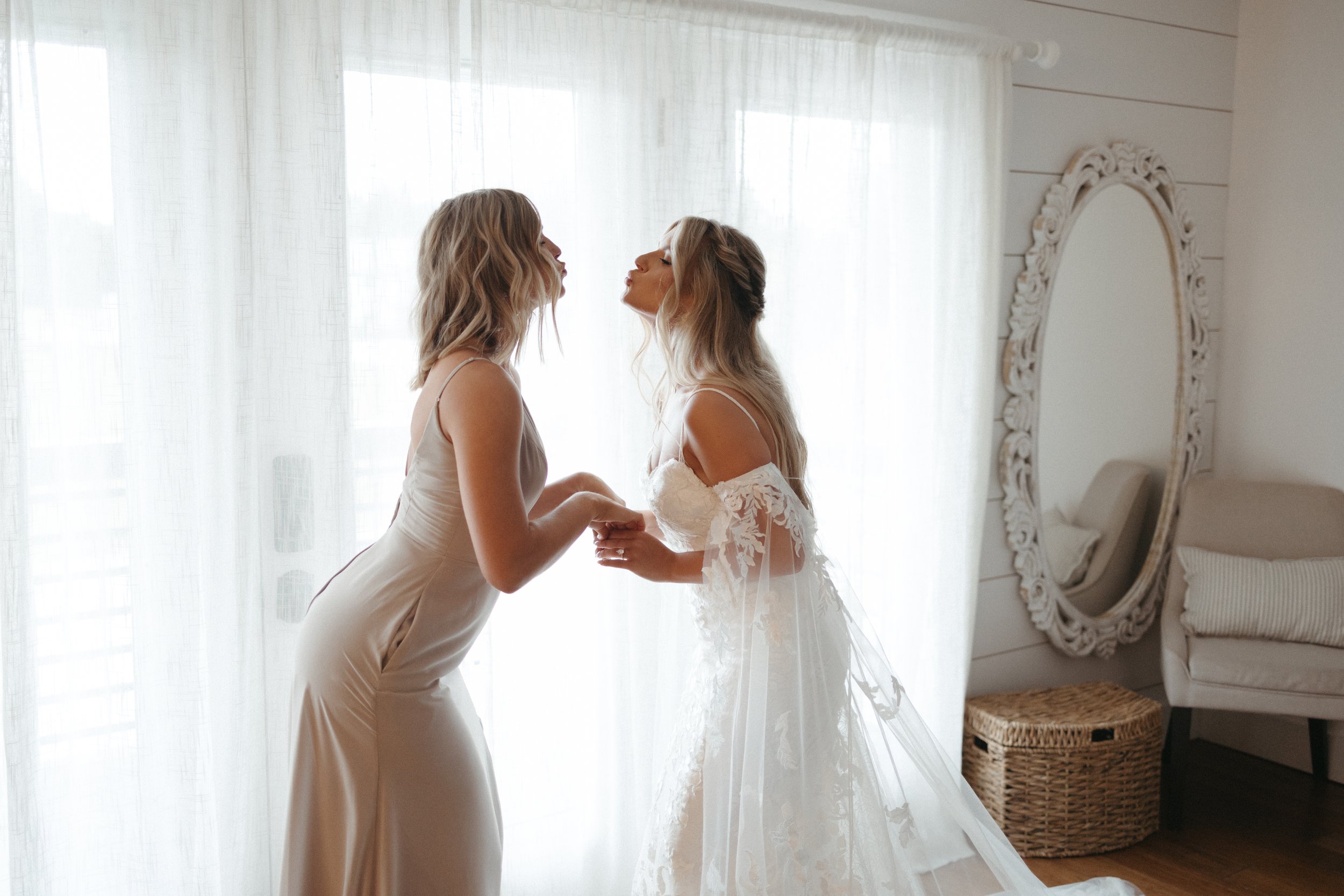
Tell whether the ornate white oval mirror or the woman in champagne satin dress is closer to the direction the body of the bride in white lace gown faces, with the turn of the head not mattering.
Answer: the woman in champagne satin dress

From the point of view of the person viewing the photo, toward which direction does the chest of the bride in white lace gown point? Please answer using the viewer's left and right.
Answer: facing to the left of the viewer

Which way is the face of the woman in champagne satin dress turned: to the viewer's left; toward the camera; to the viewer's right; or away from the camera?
to the viewer's right

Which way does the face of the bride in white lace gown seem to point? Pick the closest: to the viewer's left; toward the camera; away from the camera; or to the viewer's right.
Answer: to the viewer's left

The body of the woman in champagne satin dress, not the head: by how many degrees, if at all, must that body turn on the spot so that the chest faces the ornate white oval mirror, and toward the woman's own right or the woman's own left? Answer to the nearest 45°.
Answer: approximately 45° to the woman's own left

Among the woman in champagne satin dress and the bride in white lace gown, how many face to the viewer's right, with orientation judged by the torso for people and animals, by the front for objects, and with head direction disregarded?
1

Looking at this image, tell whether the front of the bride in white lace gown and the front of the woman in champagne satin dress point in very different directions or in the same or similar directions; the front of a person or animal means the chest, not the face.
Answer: very different directions

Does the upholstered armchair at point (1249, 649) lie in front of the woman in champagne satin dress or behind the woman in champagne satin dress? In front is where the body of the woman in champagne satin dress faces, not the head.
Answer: in front

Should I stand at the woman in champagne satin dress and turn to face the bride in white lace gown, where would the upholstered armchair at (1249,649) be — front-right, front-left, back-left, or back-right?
front-left

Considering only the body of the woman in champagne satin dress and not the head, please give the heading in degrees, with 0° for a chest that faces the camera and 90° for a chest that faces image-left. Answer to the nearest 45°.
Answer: approximately 270°

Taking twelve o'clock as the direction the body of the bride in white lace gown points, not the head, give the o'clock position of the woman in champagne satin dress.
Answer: The woman in champagne satin dress is roughly at 11 o'clock from the bride in white lace gown.

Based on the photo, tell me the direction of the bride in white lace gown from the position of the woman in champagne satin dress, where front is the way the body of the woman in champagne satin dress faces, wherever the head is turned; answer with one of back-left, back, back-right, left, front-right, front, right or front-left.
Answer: front
